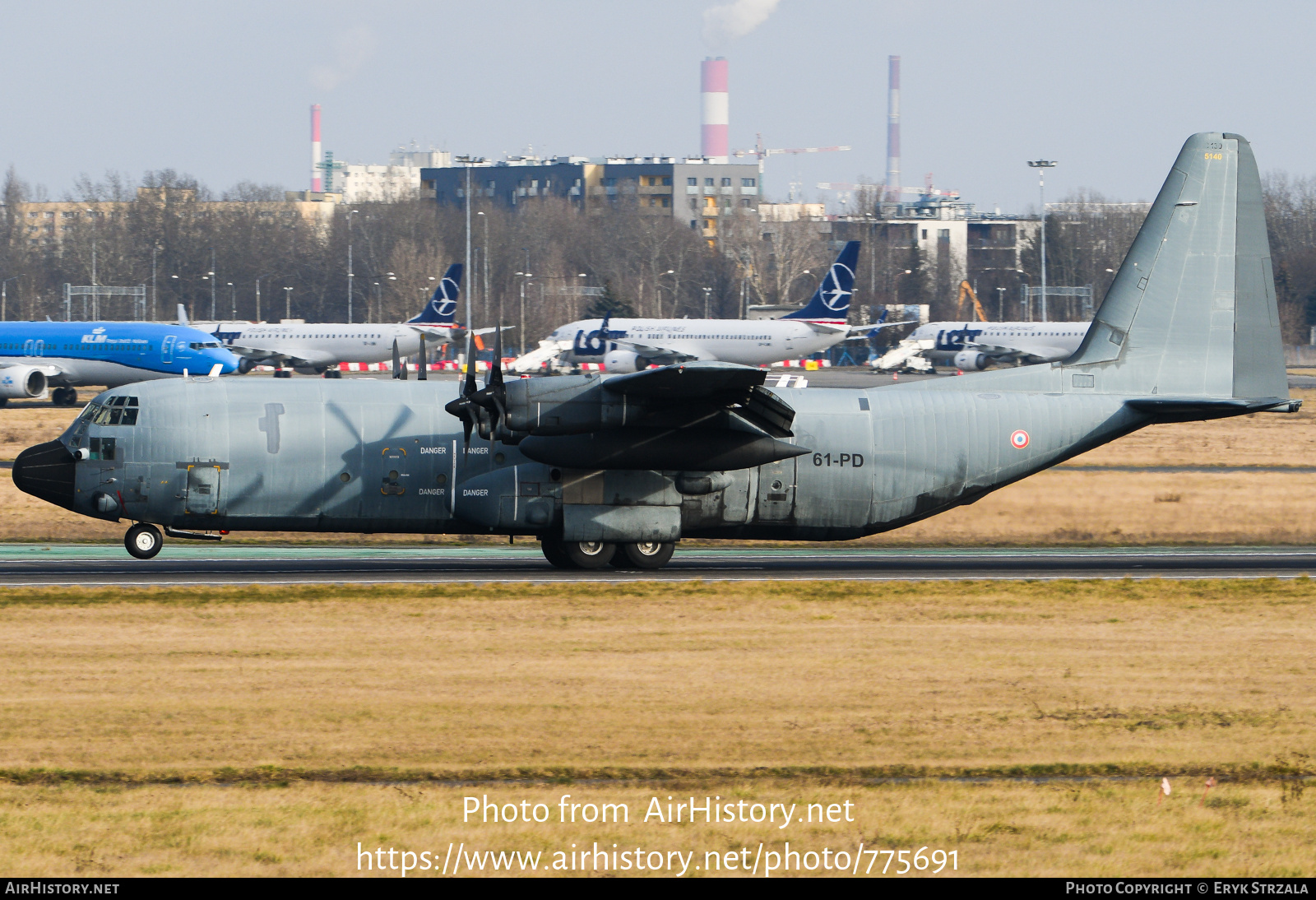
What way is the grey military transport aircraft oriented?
to the viewer's left
